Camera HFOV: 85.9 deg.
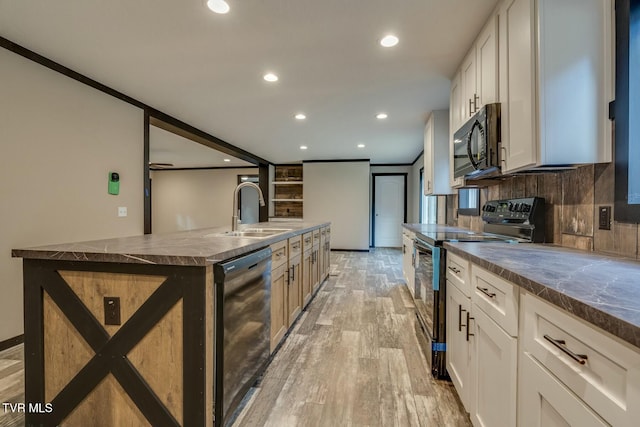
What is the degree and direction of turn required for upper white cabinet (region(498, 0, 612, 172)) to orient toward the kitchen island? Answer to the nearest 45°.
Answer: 0° — it already faces it

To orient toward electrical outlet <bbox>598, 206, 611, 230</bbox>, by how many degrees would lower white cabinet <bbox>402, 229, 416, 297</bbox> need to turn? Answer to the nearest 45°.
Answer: approximately 90° to its left

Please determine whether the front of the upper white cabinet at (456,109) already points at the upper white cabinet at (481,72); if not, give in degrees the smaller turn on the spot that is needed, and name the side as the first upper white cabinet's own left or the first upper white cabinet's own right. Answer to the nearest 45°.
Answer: approximately 90° to the first upper white cabinet's own left

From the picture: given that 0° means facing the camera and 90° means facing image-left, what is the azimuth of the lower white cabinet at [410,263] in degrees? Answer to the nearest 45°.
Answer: approximately 90°

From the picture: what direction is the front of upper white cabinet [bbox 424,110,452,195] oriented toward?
to the viewer's left

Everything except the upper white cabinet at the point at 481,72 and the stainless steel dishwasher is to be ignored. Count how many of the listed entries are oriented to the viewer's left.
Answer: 1

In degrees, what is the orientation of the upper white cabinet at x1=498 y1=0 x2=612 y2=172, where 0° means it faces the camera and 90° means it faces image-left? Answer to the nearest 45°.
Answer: approximately 45°

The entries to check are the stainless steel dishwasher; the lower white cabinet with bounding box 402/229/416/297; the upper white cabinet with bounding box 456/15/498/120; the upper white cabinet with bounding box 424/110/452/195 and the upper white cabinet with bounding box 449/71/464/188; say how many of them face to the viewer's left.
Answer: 4

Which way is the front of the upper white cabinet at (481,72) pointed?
to the viewer's left

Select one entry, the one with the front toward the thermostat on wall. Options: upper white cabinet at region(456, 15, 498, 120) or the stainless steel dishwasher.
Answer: the upper white cabinet

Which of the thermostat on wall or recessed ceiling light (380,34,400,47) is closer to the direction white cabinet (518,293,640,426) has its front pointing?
the thermostat on wall

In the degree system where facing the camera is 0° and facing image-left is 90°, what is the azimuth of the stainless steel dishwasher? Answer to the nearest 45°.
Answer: approximately 315°
